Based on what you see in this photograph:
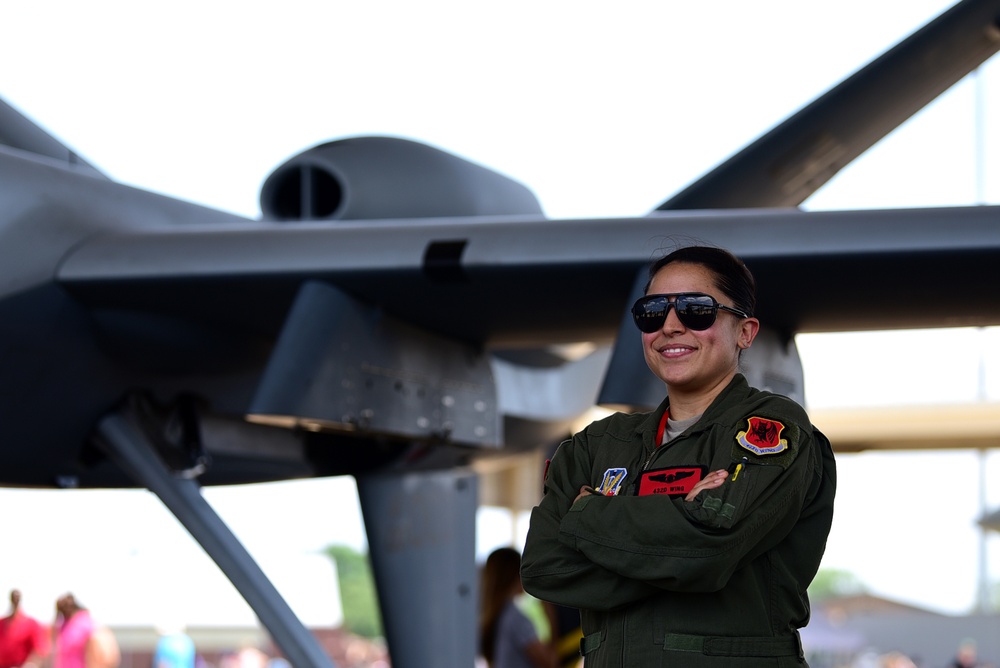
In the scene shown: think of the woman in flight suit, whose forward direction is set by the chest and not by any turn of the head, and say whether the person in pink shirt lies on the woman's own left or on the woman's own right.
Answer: on the woman's own right

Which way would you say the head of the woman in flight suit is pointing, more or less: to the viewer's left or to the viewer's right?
to the viewer's left

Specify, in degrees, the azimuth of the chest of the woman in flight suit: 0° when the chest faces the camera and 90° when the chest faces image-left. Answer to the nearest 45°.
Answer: approximately 45°

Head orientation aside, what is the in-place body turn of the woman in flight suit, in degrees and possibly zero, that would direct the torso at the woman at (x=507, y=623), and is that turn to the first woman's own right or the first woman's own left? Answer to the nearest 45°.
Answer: approximately 135° to the first woman's own right

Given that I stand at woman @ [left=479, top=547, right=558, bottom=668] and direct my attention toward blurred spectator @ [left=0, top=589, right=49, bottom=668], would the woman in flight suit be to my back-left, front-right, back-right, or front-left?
back-left
